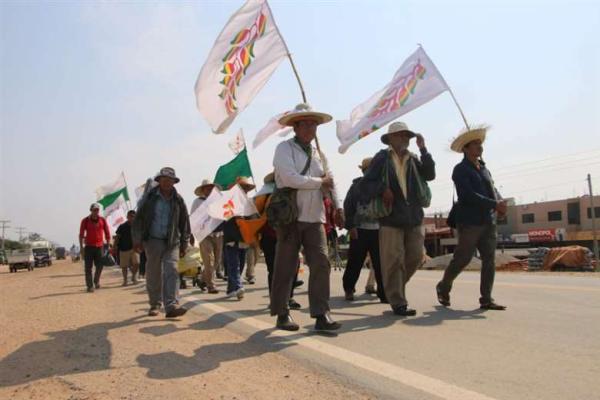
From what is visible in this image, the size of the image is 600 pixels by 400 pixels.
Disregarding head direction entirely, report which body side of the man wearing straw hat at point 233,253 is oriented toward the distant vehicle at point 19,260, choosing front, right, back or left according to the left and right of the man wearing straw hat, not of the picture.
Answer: back

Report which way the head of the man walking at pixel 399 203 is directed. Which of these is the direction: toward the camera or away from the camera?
toward the camera

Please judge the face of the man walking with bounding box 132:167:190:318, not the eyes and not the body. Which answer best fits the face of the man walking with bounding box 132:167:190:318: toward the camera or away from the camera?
toward the camera

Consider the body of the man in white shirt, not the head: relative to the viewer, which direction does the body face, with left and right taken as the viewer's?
facing the viewer and to the right of the viewer

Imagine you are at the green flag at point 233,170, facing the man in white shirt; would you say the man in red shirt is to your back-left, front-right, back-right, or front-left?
back-right

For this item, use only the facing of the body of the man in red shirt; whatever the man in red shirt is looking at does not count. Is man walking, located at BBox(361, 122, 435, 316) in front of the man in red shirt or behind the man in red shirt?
in front

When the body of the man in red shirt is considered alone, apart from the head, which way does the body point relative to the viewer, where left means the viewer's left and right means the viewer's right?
facing the viewer

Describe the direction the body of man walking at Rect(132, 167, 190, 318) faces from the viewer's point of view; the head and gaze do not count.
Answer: toward the camera

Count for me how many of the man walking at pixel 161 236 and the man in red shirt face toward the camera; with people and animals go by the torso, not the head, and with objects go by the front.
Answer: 2

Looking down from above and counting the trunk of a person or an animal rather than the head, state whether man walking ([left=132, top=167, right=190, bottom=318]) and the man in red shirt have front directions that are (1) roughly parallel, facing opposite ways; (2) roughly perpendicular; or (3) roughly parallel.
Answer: roughly parallel

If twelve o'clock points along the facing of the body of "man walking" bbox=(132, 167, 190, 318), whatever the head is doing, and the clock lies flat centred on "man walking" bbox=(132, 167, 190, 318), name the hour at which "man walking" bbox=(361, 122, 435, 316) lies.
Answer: "man walking" bbox=(361, 122, 435, 316) is roughly at 10 o'clock from "man walking" bbox=(132, 167, 190, 318).

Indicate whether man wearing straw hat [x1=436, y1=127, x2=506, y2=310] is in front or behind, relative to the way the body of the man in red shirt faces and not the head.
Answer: in front

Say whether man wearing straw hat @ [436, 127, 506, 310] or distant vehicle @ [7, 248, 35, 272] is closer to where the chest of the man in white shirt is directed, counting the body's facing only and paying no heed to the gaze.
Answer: the man wearing straw hat

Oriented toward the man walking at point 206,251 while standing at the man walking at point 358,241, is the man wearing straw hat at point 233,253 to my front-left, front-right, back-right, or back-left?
front-left

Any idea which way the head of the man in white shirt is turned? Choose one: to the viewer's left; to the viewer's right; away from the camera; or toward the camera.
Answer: toward the camera
